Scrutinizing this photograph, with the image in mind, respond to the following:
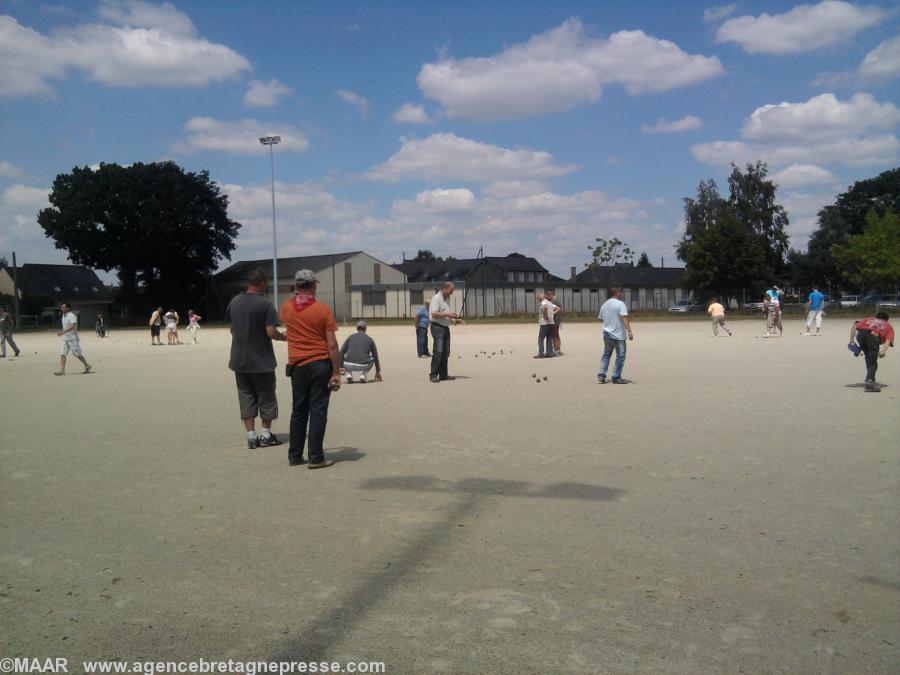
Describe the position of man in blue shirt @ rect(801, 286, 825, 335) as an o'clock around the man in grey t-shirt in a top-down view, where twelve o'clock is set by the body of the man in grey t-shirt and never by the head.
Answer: The man in blue shirt is roughly at 12 o'clock from the man in grey t-shirt.

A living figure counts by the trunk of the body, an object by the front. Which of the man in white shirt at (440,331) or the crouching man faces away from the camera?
the crouching man

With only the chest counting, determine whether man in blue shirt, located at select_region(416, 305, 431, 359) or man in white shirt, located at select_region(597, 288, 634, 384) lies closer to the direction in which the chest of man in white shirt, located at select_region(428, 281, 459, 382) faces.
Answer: the man in white shirt

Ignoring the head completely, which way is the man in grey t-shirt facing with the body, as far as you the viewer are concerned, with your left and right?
facing away from the viewer and to the right of the viewer

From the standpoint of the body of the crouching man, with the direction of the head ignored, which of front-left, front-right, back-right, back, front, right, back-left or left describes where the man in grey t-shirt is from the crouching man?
back

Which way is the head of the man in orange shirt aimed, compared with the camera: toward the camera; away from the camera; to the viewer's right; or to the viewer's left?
away from the camera

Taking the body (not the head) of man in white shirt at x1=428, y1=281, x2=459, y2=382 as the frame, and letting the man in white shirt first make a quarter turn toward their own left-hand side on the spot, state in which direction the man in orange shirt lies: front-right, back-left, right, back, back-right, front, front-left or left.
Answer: back

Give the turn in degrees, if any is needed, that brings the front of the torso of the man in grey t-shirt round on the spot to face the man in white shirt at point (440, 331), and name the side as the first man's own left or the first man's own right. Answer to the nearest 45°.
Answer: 0° — they already face them

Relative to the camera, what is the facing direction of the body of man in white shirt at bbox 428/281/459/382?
to the viewer's right

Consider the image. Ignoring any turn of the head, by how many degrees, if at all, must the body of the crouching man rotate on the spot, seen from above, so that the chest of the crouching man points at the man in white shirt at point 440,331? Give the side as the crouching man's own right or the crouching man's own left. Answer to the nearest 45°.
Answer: approximately 90° to the crouching man's own right
